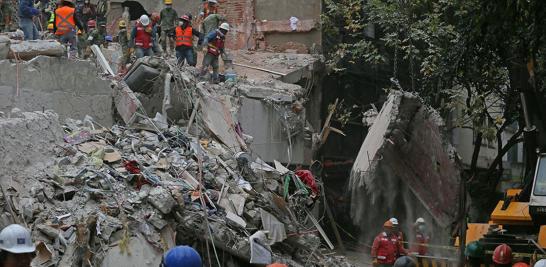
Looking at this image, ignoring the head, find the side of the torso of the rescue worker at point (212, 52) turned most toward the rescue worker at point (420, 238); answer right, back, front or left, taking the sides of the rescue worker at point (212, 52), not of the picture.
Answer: front

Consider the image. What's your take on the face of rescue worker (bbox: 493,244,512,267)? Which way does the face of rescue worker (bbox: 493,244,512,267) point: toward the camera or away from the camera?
away from the camera

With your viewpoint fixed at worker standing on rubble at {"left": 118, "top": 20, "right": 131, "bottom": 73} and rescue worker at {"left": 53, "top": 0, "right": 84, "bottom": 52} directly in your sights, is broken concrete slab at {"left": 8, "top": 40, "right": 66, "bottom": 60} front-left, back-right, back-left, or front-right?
front-left

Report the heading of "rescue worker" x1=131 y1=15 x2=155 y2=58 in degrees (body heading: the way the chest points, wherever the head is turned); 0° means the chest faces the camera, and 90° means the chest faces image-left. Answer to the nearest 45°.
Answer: approximately 0°

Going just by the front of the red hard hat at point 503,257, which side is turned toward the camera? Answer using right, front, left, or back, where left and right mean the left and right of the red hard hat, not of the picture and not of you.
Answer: back

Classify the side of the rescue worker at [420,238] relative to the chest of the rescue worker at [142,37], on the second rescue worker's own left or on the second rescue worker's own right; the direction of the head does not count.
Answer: on the second rescue worker's own left

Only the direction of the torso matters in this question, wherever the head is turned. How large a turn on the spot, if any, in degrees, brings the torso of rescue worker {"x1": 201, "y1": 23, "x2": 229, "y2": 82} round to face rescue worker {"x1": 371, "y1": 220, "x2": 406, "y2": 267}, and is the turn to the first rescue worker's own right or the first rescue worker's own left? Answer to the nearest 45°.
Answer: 0° — they already face them

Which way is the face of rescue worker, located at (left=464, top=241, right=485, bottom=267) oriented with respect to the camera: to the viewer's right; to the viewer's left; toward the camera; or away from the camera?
away from the camera
